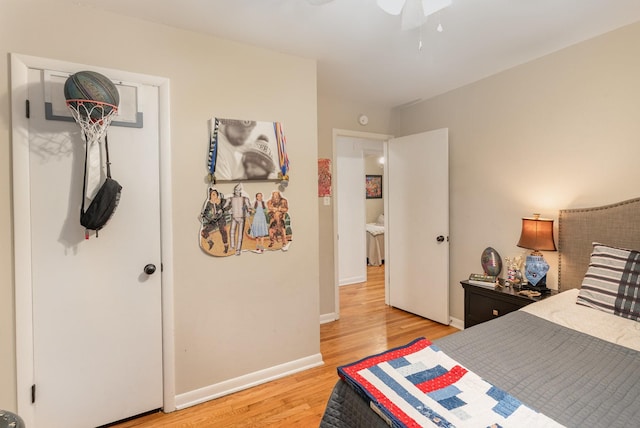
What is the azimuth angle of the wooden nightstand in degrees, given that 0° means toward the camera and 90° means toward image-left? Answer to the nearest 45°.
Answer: approximately 45°

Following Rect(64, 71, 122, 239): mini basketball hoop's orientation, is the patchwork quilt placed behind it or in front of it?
in front

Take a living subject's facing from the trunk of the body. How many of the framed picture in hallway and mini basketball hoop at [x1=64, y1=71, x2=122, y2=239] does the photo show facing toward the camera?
2

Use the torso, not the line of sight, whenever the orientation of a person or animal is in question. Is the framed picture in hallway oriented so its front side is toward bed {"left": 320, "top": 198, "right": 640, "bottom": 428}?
yes

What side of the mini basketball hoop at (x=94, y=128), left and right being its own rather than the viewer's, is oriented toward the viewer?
front

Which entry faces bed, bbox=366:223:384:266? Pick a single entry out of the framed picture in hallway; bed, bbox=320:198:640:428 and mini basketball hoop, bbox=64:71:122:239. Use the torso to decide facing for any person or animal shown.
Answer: the framed picture in hallway

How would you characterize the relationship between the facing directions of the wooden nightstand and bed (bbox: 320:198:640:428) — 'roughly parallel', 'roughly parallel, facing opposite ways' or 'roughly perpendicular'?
roughly parallel

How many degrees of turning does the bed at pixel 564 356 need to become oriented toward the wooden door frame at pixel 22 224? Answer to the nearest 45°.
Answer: approximately 45° to its right

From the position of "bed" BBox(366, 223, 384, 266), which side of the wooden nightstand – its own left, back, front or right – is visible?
right

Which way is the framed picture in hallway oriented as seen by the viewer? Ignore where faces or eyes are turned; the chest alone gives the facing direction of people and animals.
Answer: toward the camera

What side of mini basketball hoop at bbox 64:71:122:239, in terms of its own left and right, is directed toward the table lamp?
left

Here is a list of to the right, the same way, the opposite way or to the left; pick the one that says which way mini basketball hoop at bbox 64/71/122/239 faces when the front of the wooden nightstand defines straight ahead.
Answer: to the left

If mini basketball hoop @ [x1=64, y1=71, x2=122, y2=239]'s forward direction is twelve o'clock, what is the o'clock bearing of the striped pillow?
The striped pillow is roughly at 10 o'clock from the mini basketball hoop.

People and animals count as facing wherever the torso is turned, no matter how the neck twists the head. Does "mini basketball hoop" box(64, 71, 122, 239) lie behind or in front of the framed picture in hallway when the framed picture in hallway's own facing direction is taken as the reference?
in front

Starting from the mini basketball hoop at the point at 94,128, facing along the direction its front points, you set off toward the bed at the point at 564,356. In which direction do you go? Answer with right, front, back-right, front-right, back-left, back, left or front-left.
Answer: front-left

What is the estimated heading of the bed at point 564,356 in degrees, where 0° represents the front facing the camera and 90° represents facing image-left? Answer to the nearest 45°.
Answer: approximately 45°
